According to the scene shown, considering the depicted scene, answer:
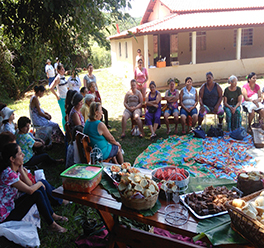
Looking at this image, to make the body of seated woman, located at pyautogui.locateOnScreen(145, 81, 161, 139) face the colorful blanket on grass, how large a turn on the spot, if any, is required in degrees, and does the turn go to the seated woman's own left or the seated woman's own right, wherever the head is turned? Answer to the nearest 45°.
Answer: approximately 45° to the seated woman's own left

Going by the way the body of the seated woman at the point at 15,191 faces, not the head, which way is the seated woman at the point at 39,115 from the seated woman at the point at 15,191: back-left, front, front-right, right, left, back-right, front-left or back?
left

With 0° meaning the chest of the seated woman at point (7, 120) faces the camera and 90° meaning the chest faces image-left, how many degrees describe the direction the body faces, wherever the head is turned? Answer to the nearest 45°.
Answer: approximately 270°

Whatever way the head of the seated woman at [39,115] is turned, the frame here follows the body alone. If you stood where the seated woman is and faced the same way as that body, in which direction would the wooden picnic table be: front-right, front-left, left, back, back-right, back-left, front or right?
right

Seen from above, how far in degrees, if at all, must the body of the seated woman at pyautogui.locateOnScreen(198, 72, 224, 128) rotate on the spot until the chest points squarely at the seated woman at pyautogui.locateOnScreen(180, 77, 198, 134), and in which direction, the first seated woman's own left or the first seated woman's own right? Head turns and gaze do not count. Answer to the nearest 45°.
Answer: approximately 90° to the first seated woman's own right

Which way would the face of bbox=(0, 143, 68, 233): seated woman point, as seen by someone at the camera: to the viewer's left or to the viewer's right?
to the viewer's right

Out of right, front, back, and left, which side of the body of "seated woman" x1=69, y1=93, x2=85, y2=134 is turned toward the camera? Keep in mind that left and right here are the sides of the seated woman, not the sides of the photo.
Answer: right

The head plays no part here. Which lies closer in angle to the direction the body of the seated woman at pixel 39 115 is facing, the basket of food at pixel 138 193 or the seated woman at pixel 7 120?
the basket of food

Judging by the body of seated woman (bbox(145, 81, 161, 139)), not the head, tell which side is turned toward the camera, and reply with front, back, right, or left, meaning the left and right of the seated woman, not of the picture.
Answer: front

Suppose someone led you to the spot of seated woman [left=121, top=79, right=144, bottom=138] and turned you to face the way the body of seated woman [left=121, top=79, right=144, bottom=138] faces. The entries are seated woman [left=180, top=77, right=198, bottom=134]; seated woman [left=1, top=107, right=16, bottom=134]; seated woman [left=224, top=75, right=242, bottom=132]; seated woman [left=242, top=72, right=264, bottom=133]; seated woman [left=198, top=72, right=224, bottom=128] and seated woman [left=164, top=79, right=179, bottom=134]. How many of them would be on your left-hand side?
5

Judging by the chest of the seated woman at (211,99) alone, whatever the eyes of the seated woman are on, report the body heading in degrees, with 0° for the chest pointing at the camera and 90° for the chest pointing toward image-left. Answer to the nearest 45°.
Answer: approximately 0°

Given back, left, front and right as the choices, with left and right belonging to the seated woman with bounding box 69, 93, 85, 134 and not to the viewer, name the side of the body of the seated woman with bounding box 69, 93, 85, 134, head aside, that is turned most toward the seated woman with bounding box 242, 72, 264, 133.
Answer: front

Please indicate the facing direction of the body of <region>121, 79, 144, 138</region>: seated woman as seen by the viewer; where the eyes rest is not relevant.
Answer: toward the camera

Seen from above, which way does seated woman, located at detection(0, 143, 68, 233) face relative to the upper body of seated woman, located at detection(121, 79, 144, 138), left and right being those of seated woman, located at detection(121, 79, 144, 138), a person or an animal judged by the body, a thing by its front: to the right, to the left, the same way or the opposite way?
to the left

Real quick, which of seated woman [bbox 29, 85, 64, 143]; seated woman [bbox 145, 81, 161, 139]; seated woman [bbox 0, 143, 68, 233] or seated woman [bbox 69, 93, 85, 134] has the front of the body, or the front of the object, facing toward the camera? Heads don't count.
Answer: seated woman [bbox 145, 81, 161, 139]

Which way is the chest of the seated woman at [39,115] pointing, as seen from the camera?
to the viewer's right

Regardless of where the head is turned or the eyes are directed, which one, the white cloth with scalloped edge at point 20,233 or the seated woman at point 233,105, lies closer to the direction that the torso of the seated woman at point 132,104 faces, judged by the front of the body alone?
the white cloth with scalloped edge

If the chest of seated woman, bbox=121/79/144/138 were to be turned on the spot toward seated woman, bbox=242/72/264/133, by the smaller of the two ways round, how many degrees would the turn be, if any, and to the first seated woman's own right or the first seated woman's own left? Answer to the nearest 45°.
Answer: approximately 90° to the first seated woman's own left
